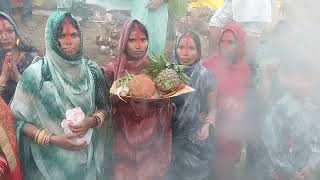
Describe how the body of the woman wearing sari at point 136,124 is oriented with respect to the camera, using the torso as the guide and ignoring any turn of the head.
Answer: toward the camera

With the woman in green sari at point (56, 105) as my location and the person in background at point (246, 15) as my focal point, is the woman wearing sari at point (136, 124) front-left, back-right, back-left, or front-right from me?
front-right

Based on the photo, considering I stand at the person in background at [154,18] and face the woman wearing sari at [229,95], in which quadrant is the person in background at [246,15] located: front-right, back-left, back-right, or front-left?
front-left

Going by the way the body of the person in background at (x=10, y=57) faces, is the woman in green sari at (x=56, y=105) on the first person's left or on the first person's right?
on the first person's left
